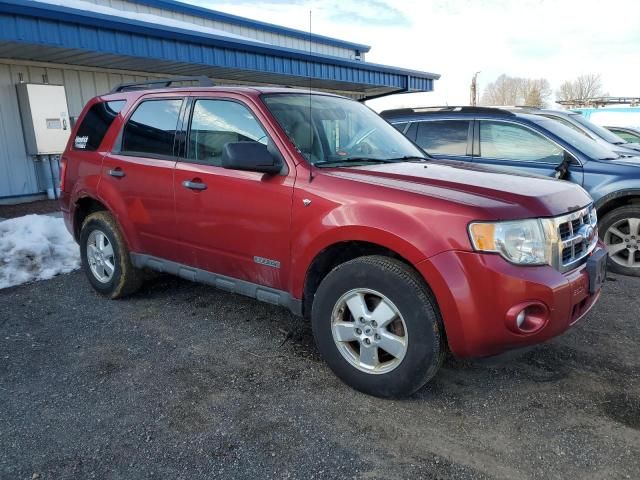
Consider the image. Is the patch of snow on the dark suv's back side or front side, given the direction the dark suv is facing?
on the back side

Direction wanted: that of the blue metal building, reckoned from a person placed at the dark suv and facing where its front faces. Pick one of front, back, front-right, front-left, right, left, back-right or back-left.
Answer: back

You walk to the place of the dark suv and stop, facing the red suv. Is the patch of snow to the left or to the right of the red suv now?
right

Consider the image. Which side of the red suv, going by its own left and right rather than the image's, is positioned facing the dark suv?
left

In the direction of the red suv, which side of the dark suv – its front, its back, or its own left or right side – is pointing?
right

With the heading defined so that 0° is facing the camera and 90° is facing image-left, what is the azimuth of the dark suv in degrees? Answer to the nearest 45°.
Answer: approximately 270°

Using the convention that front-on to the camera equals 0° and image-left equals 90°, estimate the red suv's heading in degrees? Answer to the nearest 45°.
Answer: approximately 315°

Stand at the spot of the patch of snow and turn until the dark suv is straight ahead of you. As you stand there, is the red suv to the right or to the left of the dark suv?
right

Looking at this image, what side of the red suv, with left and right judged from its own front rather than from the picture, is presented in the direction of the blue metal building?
back

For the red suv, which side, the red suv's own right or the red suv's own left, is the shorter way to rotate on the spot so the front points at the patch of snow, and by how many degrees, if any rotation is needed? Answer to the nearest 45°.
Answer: approximately 180°
